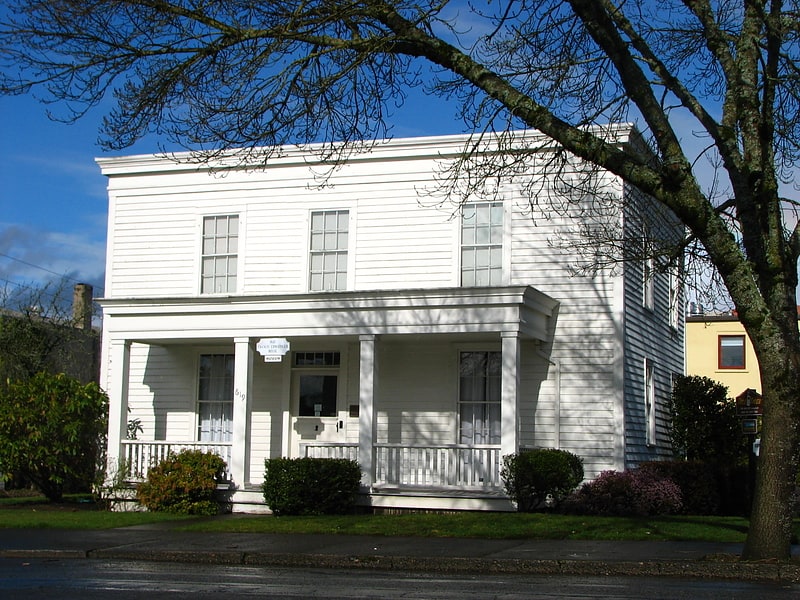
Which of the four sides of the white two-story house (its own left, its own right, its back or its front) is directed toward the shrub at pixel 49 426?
right

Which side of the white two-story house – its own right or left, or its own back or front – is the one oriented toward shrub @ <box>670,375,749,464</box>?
left

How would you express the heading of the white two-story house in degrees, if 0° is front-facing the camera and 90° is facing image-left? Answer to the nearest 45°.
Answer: approximately 0°

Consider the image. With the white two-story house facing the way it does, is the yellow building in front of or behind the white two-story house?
behind

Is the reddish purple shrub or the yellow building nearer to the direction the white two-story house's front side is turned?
the reddish purple shrub
